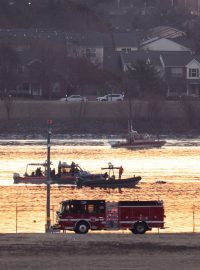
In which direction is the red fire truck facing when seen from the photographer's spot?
facing to the left of the viewer
